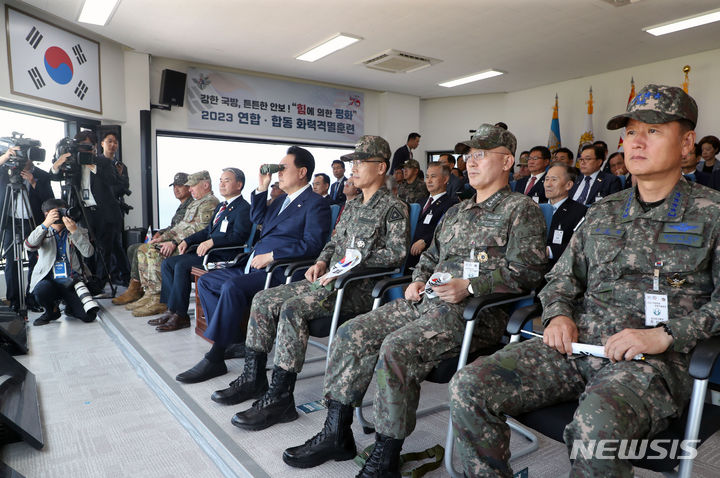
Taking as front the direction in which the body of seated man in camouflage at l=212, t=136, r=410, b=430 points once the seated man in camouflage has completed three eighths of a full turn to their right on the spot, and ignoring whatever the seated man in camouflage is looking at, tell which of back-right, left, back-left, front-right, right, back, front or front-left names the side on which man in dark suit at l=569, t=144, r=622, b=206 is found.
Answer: front-right

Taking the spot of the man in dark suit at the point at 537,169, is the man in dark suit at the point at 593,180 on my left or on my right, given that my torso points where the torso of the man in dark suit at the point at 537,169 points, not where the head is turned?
on my left

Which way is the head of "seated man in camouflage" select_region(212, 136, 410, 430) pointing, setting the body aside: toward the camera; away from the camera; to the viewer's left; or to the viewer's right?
to the viewer's left

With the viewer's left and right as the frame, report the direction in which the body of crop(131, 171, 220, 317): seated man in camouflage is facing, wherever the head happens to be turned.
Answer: facing to the left of the viewer

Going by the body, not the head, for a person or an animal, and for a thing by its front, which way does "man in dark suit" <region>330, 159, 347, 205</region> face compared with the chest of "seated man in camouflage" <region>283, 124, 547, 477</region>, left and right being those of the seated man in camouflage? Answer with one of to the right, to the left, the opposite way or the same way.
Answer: the same way

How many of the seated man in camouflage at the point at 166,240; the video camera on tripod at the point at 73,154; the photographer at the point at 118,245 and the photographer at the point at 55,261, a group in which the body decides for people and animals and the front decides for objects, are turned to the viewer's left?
1

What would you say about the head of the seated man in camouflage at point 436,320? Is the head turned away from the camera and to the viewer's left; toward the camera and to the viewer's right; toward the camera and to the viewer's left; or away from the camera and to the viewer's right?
toward the camera and to the viewer's left

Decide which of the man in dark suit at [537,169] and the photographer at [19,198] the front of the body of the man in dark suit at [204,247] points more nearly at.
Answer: the photographer

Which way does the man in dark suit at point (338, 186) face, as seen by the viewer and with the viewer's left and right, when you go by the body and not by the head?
facing the viewer and to the left of the viewer

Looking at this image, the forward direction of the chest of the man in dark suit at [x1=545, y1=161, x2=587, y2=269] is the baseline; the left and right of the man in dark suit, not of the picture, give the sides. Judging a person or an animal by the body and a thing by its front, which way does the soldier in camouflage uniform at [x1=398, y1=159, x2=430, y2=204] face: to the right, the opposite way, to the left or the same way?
the same way

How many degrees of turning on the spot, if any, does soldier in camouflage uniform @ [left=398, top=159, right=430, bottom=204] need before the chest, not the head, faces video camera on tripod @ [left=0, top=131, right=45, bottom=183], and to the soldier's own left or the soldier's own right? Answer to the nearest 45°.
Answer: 0° — they already face it

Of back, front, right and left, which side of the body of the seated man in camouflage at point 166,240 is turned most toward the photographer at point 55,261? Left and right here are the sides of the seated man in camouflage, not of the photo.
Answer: front

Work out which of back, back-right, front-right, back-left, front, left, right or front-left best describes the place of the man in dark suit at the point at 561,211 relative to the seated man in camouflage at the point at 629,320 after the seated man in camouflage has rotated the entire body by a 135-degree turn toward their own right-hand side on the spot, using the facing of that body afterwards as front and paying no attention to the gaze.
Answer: front
